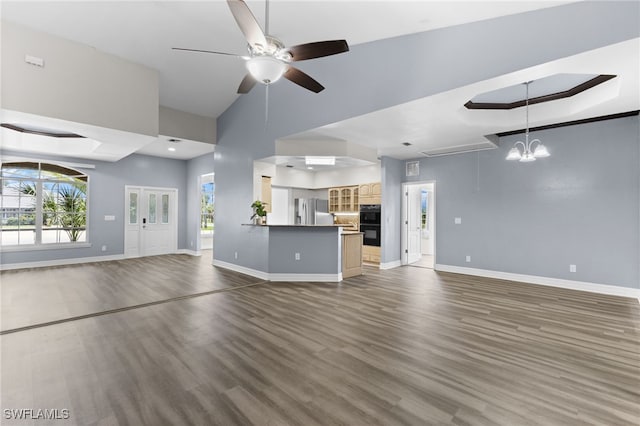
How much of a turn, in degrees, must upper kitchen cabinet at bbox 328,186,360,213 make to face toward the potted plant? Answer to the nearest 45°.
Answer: approximately 45° to its right

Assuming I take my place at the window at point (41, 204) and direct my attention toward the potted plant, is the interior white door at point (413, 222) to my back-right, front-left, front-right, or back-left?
front-left

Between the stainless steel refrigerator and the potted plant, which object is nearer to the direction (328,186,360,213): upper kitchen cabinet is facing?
the potted plant

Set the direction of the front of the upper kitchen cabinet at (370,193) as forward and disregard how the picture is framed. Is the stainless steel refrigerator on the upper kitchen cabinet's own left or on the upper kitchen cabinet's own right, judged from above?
on the upper kitchen cabinet's own right

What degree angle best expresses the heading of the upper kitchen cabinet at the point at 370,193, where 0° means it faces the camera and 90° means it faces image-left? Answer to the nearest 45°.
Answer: approximately 45°

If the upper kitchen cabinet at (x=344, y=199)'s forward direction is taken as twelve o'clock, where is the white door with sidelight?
The white door with sidelight is roughly at 3 o'clock from the upper kitchen cabinet.

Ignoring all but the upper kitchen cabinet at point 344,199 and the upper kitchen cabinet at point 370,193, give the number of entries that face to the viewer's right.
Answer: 0

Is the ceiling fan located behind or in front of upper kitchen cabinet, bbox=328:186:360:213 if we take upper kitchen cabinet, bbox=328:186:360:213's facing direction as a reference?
in front

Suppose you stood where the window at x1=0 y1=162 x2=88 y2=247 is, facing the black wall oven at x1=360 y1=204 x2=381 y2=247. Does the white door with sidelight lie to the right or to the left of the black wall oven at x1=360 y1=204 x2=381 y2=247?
left

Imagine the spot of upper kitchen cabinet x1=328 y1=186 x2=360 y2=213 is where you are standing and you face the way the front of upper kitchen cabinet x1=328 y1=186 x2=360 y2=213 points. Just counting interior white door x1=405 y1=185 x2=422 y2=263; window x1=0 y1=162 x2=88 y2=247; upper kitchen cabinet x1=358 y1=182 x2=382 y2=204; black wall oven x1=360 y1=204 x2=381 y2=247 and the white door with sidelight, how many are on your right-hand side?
2

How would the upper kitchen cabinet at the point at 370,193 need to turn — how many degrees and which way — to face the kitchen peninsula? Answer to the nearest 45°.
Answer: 0° — it already faces it

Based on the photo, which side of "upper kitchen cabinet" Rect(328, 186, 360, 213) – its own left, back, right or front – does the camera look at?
front

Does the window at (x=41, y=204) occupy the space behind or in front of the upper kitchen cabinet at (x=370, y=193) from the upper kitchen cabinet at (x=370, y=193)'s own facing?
in front

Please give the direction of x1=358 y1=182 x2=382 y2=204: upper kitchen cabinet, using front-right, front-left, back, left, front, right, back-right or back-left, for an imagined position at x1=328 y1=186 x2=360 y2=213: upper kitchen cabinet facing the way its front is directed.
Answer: front-left

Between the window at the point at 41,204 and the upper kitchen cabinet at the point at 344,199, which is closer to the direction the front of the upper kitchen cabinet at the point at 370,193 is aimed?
the window

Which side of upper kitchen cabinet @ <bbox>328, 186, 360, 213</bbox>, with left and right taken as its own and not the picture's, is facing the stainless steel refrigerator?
right
